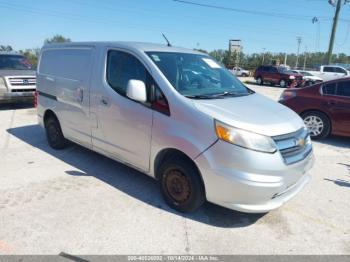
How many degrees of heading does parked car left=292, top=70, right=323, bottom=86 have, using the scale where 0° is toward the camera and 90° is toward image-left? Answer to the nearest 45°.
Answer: approximately 315°

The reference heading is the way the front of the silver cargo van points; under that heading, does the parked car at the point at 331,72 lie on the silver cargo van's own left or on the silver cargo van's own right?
on the silver cargo van's own left

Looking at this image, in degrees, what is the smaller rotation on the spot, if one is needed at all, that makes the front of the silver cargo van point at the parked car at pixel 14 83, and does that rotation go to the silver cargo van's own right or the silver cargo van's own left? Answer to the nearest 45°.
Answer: approximately 180°

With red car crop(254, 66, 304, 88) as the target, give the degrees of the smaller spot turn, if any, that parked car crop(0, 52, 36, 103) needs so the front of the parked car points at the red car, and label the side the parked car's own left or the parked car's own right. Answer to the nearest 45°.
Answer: approximately 90° to the parked car's own left

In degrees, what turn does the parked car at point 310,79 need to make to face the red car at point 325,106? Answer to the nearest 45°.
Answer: approximately 45° to its right
